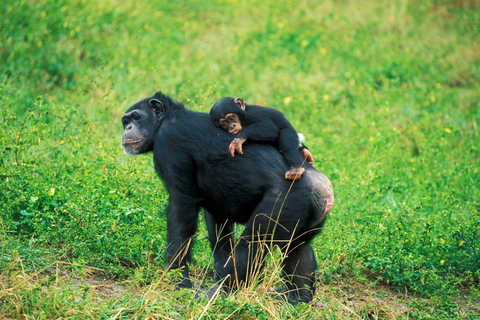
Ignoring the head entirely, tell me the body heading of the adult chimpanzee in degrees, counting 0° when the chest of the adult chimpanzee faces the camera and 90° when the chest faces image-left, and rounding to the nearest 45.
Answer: approximately 90°

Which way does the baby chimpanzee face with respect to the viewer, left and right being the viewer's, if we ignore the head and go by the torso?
facing to the left of the viewer
